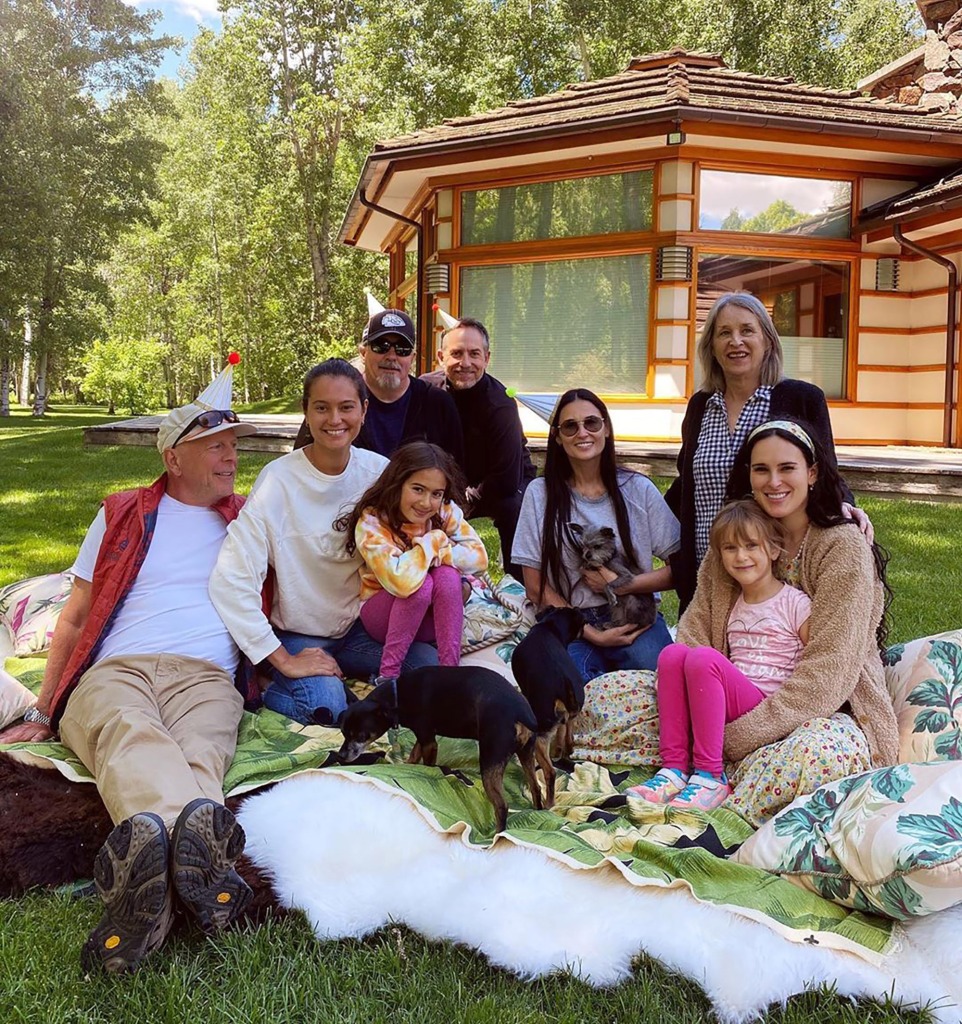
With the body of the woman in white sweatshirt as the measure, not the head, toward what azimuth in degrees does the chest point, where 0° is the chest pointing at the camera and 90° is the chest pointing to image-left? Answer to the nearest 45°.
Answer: approximately 0°

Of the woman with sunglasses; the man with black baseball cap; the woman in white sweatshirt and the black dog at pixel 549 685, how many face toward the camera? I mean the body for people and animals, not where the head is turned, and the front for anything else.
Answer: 3

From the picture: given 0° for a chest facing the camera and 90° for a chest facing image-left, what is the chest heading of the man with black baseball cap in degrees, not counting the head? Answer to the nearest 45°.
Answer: approximately 0°

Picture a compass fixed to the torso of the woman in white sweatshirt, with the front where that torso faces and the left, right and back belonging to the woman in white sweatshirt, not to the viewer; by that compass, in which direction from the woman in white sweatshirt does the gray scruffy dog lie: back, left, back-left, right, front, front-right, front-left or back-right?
left

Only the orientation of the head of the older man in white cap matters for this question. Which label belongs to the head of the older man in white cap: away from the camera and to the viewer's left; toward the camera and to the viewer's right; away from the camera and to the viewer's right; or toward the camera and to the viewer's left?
toward the camera and to the viewer's right

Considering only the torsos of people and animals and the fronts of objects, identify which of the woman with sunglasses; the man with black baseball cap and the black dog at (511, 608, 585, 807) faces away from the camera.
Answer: the black dog

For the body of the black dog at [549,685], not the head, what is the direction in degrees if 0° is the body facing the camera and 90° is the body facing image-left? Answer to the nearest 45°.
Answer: approximately 180°

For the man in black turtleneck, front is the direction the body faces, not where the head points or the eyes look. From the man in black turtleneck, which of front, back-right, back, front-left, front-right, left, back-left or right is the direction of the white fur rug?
front-left
